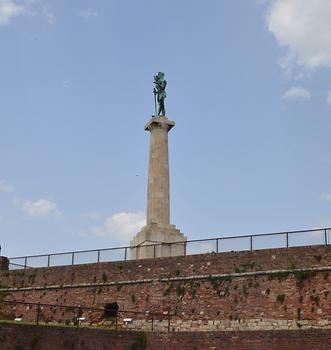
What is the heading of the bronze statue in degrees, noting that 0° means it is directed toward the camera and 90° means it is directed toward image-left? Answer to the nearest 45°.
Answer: approximately 45°
